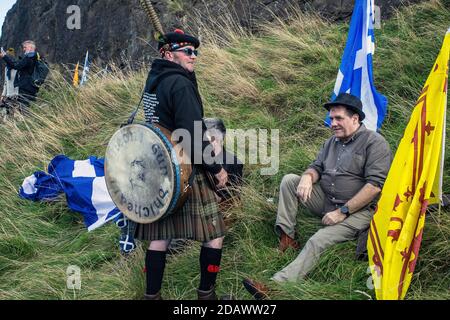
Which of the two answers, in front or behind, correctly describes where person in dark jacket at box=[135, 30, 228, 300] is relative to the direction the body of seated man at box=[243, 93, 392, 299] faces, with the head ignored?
in front

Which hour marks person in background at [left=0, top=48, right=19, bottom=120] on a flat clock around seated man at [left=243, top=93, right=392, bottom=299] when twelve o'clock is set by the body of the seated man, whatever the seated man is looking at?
The person in background is roughly at 3 o'clock from the seated man.

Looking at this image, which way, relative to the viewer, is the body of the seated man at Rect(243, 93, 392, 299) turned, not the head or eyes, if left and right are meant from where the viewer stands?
facing the viewer and to the left of the viewer

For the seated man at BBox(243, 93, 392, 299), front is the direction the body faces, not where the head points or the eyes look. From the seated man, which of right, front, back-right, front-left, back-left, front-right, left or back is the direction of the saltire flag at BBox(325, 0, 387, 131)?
back-right

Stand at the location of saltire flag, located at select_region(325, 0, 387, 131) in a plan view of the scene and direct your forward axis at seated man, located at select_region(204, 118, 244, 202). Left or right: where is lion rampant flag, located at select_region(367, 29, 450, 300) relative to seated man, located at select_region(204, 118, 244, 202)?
left

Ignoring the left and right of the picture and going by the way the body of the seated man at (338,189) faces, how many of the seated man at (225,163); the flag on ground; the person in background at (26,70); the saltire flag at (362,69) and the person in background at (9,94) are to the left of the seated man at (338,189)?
0

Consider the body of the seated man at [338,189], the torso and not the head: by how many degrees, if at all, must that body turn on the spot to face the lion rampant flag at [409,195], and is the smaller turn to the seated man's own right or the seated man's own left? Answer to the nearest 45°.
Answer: approximately 90° to the seated man's own left

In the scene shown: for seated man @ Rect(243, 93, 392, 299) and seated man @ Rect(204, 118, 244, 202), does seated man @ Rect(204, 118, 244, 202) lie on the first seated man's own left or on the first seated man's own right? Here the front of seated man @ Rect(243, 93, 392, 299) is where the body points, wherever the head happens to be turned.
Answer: on the first seated man's own right

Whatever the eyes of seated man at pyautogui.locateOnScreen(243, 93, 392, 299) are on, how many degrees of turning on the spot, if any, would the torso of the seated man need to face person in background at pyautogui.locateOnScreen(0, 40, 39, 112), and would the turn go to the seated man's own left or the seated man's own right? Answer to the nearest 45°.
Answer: approximately 90° to the seated man's own right

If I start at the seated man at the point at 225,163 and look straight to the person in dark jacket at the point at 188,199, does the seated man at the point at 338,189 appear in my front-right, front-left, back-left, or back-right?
front-left
